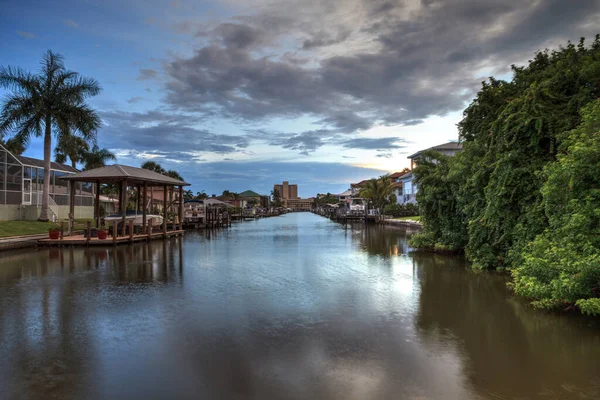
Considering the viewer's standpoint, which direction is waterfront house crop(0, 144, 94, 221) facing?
facing the viewer and to the right of the viewer

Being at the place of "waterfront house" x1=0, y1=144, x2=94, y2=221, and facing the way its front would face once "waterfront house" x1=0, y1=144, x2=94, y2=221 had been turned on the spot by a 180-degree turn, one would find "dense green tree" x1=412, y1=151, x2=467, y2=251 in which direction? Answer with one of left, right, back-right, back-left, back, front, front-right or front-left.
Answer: back

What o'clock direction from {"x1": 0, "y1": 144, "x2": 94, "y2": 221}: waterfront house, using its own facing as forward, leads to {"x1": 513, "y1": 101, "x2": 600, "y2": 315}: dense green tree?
The dense green tree is roughly at 1 o'clock from the waterfront house.

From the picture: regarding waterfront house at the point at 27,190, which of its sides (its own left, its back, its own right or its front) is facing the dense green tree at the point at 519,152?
front

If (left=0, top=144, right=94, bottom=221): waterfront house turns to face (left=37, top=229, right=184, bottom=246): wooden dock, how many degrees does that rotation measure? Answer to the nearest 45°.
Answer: approximately 45° to its right
